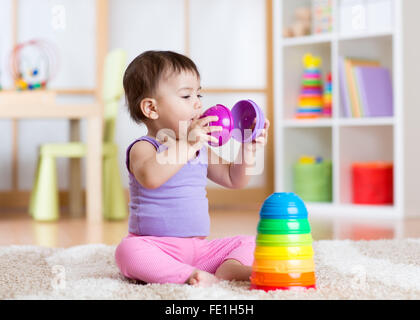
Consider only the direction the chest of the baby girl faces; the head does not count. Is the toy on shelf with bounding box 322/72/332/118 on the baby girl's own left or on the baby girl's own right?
on the baby girl's own left

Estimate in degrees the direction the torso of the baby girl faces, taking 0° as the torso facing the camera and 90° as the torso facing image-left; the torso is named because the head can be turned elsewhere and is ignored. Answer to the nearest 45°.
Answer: approximately 315°

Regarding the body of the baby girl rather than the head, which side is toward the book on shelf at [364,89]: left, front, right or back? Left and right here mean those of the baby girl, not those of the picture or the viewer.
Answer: left

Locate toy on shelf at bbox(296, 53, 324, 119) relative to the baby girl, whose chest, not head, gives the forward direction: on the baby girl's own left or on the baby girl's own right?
on the baby girl's own left

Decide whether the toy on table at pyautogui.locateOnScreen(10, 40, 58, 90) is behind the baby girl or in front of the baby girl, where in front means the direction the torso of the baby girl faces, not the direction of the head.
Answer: behind

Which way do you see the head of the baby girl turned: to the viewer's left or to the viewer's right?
to the viewer's right
